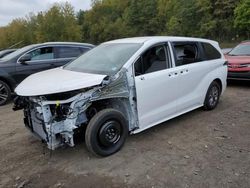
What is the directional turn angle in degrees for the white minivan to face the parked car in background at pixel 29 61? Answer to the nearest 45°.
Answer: approximately 90° to its right

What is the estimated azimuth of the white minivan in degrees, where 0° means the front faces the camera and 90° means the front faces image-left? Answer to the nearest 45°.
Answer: approximately 45°

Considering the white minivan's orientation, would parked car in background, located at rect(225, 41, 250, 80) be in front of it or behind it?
behind

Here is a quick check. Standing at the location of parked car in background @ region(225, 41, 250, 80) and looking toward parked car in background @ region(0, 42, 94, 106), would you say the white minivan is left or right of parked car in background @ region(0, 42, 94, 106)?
left
